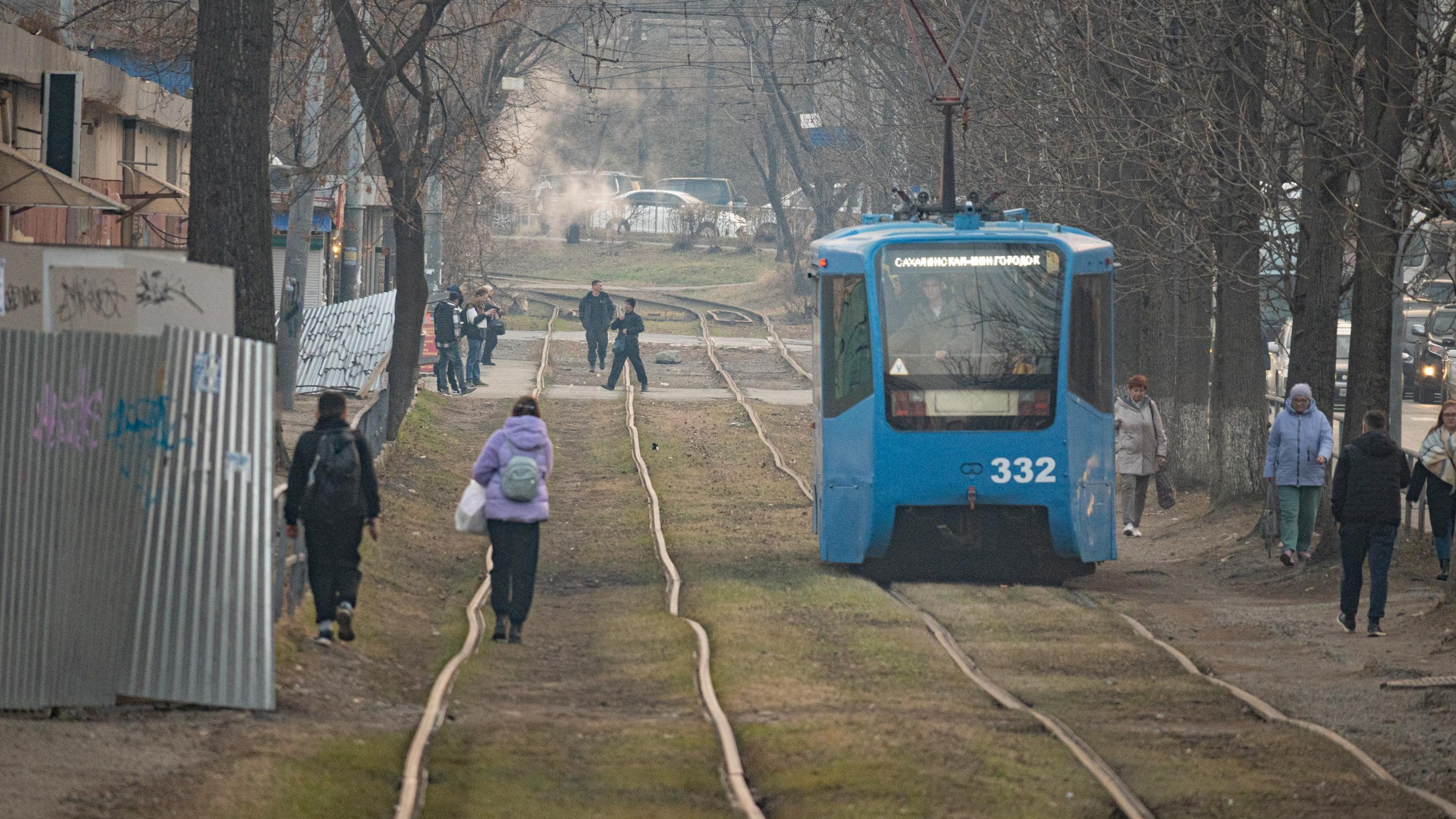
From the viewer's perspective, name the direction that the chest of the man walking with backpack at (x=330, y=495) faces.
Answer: away from the camera

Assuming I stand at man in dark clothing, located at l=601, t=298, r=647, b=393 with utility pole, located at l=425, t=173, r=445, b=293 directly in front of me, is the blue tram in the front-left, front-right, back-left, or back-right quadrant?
back-left

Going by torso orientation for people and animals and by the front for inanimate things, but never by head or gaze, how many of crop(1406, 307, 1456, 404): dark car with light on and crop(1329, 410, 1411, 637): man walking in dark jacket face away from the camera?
1

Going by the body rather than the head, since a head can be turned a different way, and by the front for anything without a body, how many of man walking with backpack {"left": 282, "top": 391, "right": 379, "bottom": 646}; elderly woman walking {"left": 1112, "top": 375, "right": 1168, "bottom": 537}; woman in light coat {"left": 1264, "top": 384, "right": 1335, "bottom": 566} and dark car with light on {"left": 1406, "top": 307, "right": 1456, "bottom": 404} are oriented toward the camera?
3

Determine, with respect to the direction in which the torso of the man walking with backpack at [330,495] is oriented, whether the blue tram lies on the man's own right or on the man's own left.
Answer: on the man's own right

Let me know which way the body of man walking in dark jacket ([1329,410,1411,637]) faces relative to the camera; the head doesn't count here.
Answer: away from the camera
